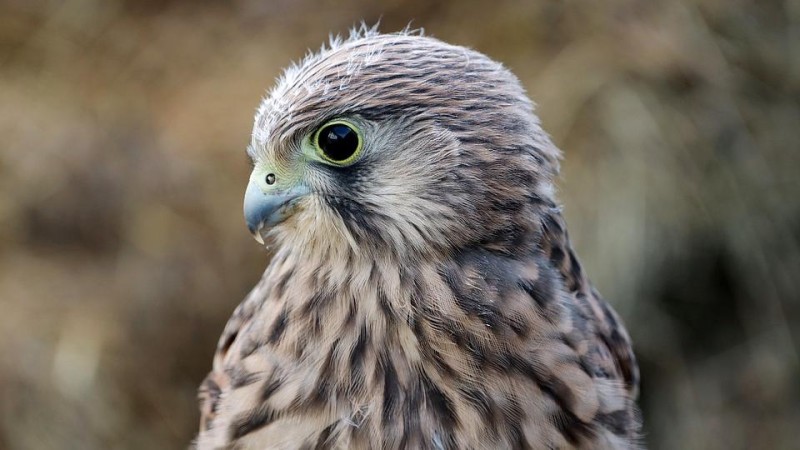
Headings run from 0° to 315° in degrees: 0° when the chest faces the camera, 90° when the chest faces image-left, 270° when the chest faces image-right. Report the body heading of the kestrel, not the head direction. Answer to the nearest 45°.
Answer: approximately 45°
